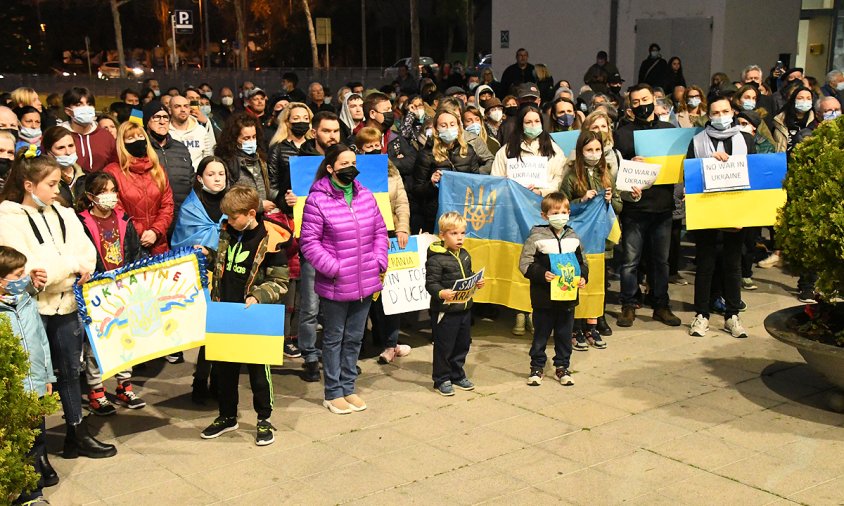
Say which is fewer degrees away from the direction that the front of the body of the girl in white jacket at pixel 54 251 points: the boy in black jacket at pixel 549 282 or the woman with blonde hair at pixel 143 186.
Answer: the boy in black jacket

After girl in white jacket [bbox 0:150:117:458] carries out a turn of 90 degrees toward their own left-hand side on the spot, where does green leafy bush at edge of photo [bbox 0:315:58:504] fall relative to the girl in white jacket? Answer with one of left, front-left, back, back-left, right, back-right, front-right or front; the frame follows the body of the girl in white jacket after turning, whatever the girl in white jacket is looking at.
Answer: back-right

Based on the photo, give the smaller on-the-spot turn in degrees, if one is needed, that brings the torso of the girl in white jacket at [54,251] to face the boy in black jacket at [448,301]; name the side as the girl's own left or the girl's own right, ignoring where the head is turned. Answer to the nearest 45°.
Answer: approximately 45° to the girl's own left

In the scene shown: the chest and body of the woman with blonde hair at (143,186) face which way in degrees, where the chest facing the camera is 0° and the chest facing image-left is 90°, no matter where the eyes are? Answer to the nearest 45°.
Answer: approximately 0°

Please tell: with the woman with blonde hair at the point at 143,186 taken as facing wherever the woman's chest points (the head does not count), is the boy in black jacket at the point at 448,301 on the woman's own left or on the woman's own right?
on the woman's own left

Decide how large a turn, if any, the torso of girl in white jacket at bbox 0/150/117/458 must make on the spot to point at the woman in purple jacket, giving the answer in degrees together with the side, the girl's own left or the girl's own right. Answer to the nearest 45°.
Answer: approximately 45° to the girl's own left

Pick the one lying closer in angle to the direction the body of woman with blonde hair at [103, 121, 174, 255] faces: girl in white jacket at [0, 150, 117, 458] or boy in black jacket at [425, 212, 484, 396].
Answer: the girl in white jacket

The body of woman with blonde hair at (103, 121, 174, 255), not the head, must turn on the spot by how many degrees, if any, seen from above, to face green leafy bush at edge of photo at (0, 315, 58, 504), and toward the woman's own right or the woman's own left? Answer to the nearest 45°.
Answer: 0° — they already face it

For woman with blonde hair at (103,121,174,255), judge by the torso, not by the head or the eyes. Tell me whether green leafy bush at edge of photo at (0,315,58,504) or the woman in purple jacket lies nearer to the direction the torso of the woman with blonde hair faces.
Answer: the green leafy bush at edge of photo

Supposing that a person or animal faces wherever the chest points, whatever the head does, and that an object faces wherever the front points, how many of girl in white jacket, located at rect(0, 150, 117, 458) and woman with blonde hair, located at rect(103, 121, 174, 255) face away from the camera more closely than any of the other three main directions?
0

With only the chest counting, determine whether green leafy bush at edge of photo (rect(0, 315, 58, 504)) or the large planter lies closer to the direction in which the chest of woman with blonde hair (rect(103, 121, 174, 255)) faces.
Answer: the green leafy bush at edge of photo

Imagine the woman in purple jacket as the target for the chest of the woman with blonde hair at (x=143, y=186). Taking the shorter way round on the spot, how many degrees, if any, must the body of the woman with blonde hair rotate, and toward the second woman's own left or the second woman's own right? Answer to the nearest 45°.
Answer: approximately 45° to the second woman's own left

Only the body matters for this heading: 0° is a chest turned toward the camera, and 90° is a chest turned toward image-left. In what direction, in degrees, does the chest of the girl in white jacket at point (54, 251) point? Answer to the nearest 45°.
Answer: approximately 315°

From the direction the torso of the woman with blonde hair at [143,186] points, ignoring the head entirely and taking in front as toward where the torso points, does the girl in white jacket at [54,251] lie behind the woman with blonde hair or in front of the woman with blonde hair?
in front
